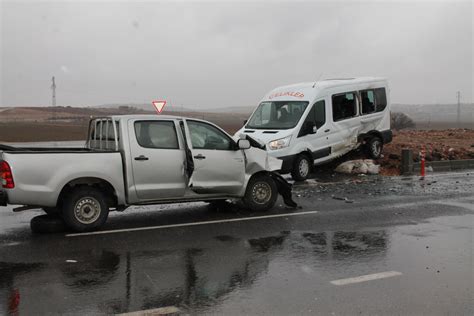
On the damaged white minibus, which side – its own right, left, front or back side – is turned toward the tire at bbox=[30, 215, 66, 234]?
front

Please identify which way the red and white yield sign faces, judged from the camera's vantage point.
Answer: facing the viewer

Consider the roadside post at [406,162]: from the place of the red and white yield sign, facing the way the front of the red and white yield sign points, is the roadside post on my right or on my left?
on my left

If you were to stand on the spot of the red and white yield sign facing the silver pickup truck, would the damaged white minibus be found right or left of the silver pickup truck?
left

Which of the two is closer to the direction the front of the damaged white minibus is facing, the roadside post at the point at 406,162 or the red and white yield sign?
the red and white yield sign

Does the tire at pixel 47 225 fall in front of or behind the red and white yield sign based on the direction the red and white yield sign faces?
in front

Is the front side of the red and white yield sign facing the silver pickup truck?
yes

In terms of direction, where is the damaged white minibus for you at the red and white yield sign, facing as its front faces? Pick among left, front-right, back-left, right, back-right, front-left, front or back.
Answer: front-left

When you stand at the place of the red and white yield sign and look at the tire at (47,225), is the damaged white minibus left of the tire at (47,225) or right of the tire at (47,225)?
left

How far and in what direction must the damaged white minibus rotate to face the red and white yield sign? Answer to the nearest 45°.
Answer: approximately 90° to its right

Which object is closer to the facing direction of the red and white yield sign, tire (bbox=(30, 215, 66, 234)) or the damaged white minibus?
the tire

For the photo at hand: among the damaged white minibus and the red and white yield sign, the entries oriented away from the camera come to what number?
0

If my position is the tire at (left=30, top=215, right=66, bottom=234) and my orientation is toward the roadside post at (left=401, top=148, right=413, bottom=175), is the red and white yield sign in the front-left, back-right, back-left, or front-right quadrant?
front-left
